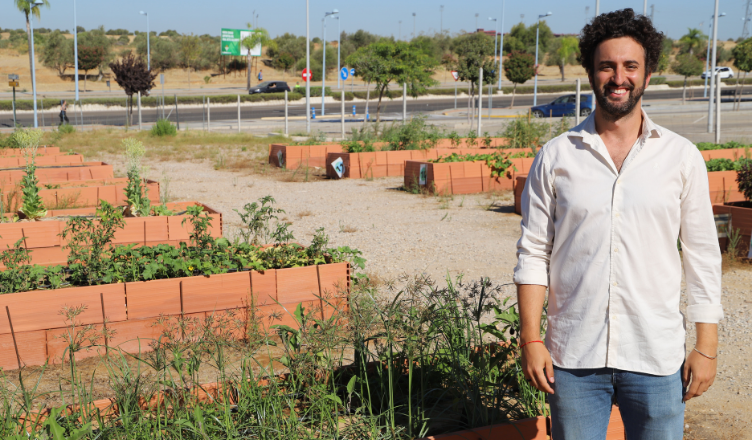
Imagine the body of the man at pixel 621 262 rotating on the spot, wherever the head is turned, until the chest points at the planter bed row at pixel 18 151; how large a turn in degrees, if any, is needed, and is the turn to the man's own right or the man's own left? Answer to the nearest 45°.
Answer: approximately 135° to the man's own right

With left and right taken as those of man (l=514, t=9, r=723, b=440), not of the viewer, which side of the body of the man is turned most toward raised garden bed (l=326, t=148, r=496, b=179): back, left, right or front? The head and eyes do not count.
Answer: back

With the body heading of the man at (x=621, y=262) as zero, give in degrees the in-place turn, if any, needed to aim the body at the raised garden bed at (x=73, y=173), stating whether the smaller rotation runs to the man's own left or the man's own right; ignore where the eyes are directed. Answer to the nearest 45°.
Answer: approximately 135° to the man's own right

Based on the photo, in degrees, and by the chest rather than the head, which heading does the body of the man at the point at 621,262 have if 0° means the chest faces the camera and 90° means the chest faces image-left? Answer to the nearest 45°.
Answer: approximately 0°

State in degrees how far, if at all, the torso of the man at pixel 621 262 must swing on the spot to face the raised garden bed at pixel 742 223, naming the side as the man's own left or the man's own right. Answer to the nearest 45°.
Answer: approximately 180°

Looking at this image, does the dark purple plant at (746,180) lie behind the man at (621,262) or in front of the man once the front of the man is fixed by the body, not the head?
behind

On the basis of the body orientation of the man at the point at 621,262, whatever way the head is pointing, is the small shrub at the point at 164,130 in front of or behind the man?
behind
